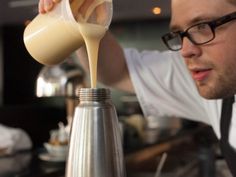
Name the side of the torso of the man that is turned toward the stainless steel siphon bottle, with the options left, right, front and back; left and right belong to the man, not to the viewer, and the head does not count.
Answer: front

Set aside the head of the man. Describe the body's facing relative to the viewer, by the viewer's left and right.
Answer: facing the viewer and to the left of the viewer
